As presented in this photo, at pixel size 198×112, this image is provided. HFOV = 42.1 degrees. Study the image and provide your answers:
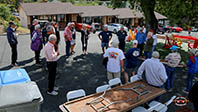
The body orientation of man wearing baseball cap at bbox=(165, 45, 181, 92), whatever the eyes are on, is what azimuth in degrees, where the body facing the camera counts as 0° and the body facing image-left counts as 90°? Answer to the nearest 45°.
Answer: approximately 135°

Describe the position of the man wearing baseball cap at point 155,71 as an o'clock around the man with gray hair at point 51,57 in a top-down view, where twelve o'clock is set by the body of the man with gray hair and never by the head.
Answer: The man wearing baseball cap is roughly at 1 o'clock from the man with gray hair.

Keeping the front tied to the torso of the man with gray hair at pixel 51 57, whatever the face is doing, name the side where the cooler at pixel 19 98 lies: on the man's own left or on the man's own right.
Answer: on the man's own right

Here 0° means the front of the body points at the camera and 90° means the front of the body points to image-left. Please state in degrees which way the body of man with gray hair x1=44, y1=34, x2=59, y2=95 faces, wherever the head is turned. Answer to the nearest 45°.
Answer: approximately 270°

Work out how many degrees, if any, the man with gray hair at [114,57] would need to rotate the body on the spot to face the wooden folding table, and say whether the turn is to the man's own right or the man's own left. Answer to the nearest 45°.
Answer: approximately 180°

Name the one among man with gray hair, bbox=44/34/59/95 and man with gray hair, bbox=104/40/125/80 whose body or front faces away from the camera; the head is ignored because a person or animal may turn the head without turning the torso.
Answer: man with gray hair, bbox=104/40/125/80

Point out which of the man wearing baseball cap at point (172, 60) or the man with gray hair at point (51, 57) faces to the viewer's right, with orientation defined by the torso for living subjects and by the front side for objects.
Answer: the man with gray hair

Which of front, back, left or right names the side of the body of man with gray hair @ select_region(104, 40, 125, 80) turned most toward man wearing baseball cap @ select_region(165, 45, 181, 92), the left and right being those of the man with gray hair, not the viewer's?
right
